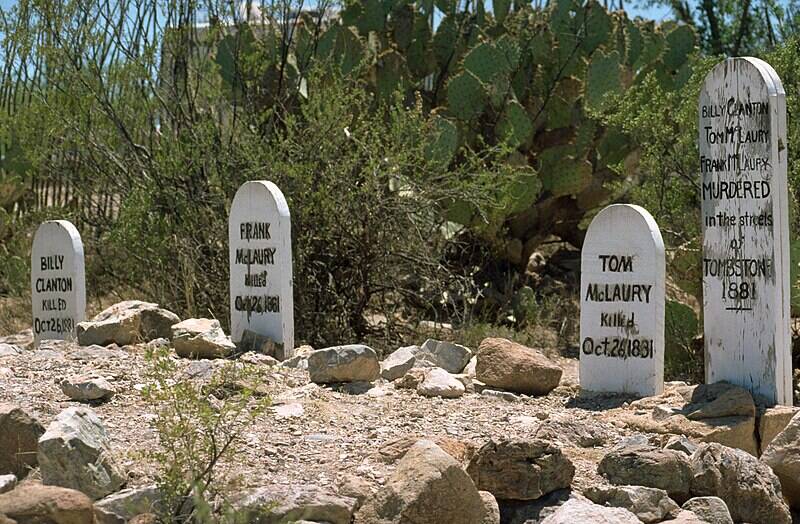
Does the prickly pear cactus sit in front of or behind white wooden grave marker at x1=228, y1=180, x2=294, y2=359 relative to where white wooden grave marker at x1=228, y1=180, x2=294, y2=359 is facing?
behind

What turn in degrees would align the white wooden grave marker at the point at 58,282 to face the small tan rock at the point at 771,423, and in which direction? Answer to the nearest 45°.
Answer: approximately 90° to its left

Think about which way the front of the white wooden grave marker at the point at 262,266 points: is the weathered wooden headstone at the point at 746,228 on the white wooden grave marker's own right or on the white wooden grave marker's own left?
on the white wooden grave marker's own left

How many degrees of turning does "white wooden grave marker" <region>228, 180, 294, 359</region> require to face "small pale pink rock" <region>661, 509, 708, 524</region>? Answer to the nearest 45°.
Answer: approximately 90° to its left

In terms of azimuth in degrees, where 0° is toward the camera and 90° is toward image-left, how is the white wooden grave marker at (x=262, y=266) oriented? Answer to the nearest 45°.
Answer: approximately 45°

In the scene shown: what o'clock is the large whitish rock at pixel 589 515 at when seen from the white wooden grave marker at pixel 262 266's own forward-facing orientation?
The large whitish rock is roughly at 10 o'clock from the white wooden grave marker.
